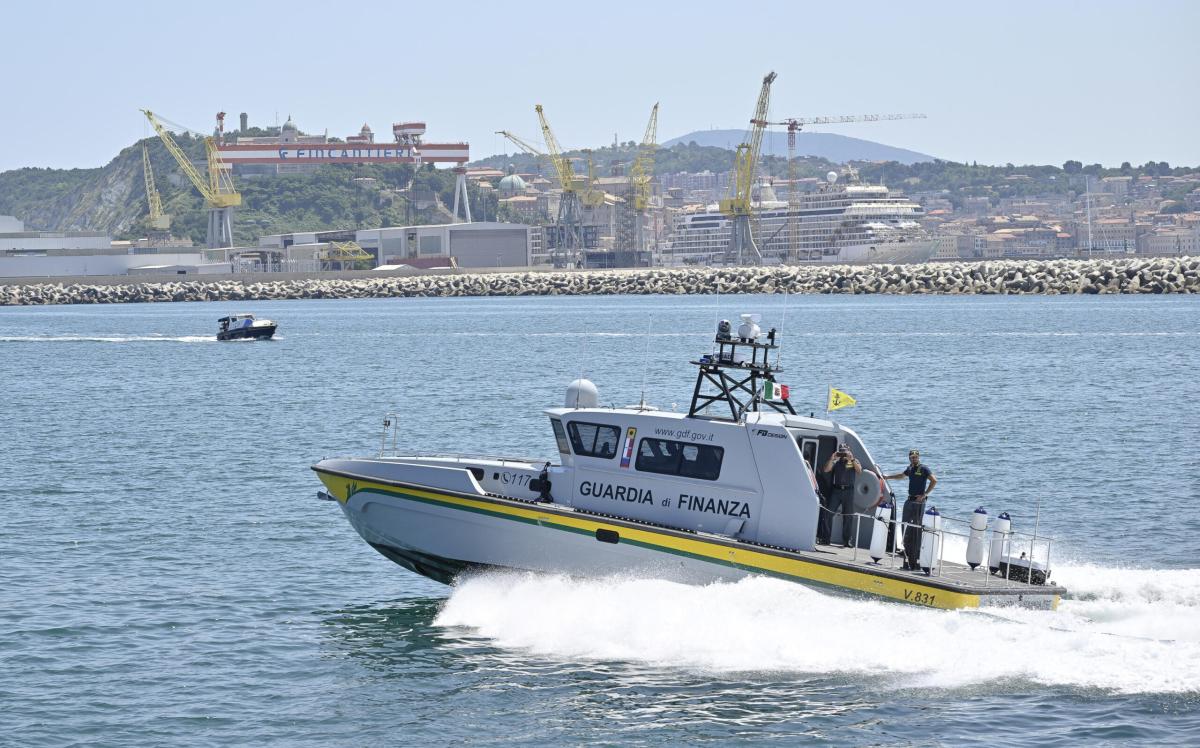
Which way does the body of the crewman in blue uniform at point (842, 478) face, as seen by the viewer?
toward the camera

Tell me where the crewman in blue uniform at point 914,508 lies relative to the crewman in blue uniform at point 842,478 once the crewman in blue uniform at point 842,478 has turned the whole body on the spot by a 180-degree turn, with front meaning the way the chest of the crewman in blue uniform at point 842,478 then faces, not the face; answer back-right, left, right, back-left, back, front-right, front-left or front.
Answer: right
